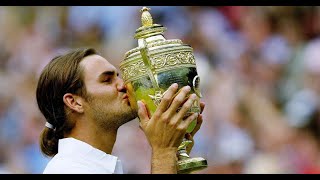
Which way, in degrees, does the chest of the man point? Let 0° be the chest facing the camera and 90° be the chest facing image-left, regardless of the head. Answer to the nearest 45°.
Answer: approximately 270°

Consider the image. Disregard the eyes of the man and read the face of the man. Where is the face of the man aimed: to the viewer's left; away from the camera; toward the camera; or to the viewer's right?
to the viewer's right
